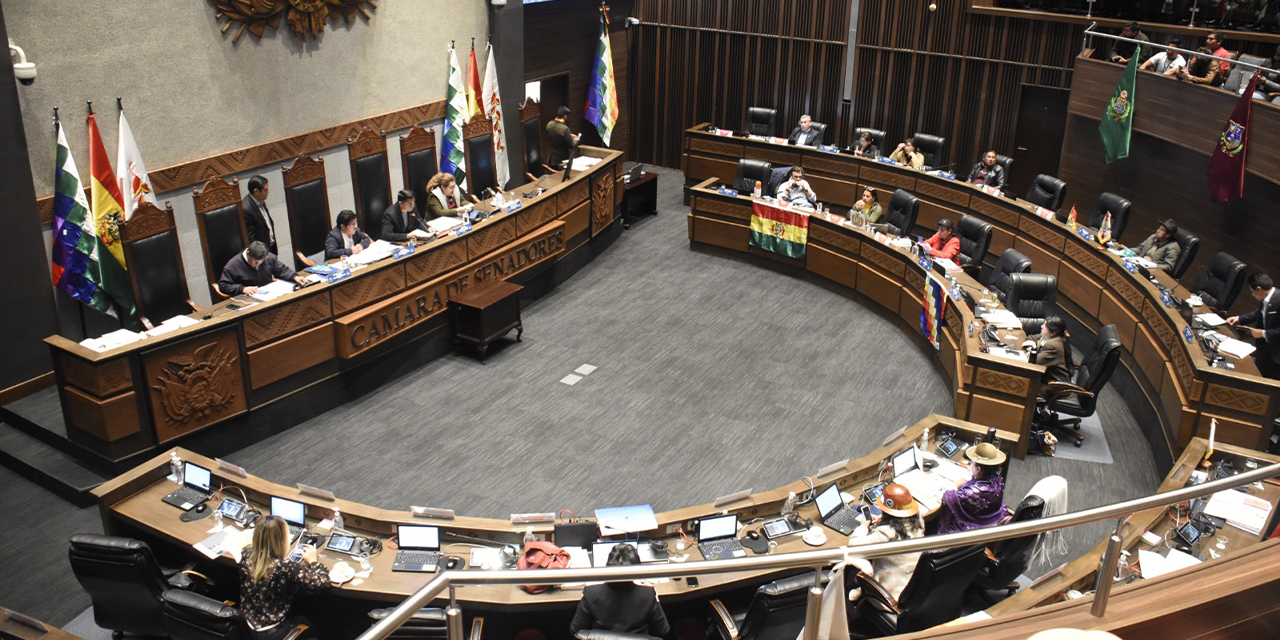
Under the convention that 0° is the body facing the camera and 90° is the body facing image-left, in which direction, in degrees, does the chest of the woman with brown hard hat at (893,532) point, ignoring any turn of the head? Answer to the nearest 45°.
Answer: approximately 135°

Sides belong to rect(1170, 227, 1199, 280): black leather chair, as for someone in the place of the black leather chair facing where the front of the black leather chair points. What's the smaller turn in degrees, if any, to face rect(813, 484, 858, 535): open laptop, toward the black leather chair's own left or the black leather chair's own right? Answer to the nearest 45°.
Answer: approximately 45° to the black leather chair's own left

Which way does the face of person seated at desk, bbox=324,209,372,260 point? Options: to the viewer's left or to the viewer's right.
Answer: to the viewer's right

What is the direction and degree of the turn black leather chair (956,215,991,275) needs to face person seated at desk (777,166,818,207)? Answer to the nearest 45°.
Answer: approximately 90° to its right

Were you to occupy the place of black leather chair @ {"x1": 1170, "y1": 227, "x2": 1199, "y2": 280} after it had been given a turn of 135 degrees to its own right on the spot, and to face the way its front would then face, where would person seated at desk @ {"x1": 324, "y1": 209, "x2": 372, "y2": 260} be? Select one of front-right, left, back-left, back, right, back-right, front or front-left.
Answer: back-left

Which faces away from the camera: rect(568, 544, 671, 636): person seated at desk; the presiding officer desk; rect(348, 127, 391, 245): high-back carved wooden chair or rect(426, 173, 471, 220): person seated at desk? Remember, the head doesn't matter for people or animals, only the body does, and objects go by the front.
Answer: rect(568, 544, 671, 636): person seated at desk

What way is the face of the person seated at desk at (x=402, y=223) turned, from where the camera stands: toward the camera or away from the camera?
toward the camera

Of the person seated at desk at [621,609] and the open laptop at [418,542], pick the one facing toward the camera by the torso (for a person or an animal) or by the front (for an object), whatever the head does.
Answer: the open laptop

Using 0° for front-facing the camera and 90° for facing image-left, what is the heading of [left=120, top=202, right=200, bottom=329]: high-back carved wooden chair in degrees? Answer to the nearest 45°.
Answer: approximately 315°

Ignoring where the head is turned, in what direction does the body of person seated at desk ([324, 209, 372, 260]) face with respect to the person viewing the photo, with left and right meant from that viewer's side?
facing the viewer and to the right of the viewer

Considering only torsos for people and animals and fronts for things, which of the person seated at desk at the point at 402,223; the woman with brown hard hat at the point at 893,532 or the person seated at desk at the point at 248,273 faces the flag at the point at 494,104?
the woman with brown hard hat

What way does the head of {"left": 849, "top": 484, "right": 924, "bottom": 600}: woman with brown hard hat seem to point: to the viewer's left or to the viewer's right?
to the viewer's left

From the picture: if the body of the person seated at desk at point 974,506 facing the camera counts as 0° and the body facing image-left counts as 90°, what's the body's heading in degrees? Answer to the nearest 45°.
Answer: approximately 135°

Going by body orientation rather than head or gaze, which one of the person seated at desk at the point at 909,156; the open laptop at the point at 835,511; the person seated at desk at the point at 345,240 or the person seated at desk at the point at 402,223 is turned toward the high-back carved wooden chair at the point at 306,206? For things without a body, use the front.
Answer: the person seated at desk at the point at 909,156

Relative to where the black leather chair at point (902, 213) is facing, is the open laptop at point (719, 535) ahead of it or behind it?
ahead

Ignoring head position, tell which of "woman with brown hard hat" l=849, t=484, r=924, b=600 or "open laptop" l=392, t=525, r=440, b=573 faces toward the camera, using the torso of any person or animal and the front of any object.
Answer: the open laptop

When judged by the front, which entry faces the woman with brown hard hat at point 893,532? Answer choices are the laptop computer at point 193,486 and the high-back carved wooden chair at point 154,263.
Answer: the high-back carved wooden chair

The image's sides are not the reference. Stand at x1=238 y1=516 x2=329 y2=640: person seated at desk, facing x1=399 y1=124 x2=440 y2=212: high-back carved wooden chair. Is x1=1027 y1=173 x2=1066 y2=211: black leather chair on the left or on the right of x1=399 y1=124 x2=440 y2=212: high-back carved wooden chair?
right

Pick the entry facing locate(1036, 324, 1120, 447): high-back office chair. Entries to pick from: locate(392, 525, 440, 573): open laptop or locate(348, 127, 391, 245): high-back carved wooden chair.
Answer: locate(348, 127, 391, 245): high-back carved wooden chair

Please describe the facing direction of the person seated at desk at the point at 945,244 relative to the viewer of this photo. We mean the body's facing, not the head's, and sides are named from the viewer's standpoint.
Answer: facing the viewer and to the left of the viewer

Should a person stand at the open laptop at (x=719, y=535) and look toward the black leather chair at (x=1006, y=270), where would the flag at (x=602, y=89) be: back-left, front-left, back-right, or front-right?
front-left

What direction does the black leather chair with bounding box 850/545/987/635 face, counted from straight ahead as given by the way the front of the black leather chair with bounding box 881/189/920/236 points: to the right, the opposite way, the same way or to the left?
to the right

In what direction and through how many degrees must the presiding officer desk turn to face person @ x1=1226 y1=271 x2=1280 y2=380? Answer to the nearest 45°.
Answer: approximately 45° to its left
